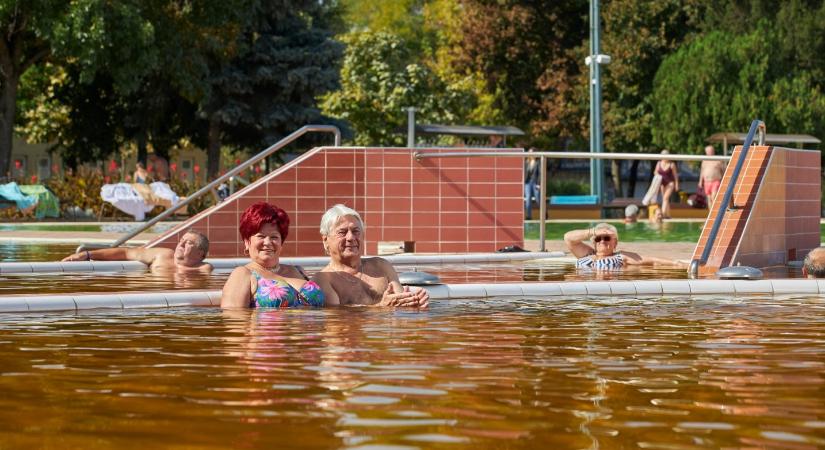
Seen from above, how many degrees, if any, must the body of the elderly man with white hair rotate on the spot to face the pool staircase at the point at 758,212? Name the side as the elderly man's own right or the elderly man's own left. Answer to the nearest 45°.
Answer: approximately 90° to the elderly man's own left

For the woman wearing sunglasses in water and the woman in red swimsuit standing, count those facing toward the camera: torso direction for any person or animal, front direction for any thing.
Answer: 2

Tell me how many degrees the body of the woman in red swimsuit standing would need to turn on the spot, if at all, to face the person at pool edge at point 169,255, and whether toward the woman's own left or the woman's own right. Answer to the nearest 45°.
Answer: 0° — they already face them

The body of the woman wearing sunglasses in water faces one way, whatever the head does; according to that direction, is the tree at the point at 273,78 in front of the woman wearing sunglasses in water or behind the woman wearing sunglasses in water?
behind

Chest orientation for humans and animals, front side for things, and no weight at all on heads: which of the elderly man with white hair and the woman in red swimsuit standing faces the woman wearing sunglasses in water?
the woman in red swimsuit standing

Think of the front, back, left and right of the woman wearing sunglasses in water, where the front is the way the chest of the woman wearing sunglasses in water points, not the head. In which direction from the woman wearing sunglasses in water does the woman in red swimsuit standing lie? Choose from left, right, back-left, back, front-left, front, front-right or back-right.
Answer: back

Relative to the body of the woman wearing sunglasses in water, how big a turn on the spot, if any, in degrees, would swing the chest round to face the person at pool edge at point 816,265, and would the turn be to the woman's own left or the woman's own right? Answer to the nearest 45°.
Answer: approximately 45° to the woman's own left

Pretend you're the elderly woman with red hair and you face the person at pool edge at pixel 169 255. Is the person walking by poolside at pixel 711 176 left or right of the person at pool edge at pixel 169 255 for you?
right

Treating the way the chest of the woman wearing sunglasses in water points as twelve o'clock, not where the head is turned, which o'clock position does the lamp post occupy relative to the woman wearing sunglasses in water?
The lamp post is roughly at 6 o'clock from the woman wearing sunglasses in water.
